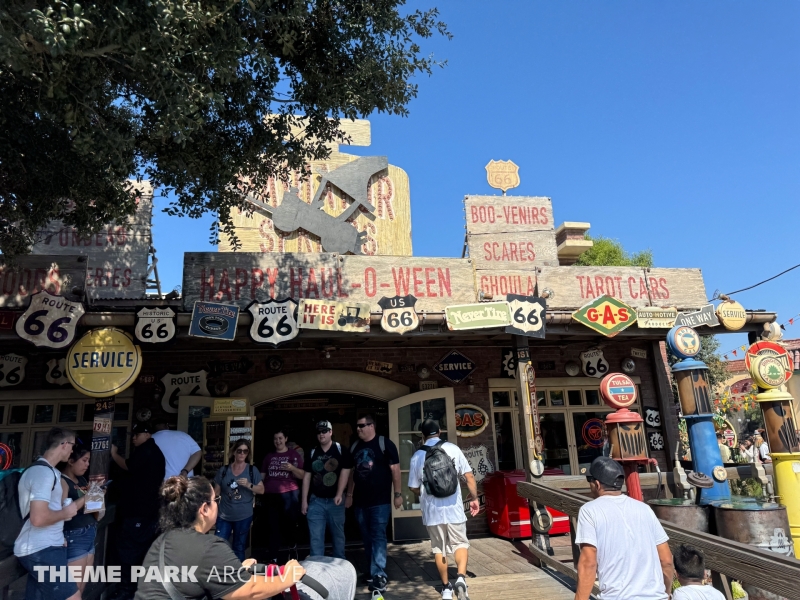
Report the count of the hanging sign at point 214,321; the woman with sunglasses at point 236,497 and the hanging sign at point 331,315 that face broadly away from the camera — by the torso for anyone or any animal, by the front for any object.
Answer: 0

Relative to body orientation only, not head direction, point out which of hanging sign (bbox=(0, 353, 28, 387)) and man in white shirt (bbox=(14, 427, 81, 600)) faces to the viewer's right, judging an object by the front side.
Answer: the man in white shirt

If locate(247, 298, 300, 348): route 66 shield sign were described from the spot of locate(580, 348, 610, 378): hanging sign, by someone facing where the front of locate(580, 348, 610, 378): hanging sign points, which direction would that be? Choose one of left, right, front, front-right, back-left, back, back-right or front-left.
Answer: front-right

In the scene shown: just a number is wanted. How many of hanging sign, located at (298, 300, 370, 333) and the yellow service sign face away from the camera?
0

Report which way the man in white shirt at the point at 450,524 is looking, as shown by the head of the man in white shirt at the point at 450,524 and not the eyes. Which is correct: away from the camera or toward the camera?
away from the camera

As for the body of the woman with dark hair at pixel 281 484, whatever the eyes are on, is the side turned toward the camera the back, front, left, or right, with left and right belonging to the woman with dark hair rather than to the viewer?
front

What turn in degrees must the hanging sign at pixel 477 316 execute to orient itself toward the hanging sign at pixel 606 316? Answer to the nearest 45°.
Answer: approximately 90° to its left

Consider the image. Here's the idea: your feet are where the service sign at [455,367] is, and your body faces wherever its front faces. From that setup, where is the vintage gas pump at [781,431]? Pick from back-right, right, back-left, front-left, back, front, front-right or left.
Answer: front-left

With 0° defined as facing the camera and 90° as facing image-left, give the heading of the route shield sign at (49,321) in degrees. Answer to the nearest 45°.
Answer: approximately 0°

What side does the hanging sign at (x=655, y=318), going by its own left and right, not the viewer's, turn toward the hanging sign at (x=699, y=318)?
left

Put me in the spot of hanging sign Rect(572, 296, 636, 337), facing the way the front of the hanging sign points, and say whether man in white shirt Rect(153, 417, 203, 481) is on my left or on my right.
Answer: on my right

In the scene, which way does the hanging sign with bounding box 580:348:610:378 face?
toward the camera

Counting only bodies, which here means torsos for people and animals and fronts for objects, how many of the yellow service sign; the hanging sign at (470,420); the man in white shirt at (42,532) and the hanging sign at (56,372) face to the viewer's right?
1

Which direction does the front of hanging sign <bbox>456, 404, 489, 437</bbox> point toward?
toward the camera
